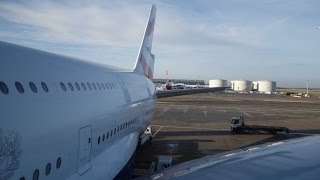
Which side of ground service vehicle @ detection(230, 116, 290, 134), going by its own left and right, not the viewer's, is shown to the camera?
left

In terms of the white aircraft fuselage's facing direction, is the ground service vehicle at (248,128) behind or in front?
behind

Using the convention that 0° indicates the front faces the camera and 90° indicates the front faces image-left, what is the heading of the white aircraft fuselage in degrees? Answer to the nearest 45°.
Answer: approximately 45°

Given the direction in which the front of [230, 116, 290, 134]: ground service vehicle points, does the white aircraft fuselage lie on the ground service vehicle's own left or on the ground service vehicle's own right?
on the ground service vehicle's own left

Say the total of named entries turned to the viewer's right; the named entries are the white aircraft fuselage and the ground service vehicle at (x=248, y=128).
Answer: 0

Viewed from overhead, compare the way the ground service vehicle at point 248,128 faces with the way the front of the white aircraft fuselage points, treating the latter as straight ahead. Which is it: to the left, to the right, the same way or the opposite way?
to the right
